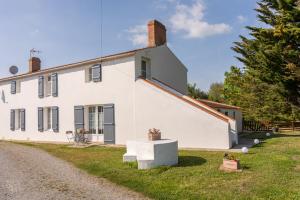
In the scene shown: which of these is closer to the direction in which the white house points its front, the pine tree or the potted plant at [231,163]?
the potted plant

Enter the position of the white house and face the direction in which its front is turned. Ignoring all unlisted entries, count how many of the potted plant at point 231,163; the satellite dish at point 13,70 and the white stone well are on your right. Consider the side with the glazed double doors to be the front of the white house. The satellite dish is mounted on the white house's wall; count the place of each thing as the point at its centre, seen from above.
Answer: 1

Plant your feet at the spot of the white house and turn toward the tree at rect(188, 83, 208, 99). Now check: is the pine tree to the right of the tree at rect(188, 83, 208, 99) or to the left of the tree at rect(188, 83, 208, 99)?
right

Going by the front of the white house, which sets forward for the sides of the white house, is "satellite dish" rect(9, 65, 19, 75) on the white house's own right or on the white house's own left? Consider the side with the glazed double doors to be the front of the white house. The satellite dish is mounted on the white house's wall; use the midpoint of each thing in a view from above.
on the white house's own right

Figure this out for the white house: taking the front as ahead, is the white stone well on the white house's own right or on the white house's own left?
on the white house's own left

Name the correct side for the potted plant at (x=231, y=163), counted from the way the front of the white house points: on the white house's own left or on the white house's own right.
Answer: on the white house's own left

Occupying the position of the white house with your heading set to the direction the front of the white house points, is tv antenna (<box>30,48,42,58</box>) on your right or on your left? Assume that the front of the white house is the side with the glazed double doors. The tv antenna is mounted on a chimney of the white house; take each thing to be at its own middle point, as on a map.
on your right

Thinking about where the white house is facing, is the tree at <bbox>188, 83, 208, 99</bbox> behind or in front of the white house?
behind

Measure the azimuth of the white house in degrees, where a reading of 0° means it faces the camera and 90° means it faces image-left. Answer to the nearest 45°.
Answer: approximately 45°

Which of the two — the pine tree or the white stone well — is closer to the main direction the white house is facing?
the white stone well
